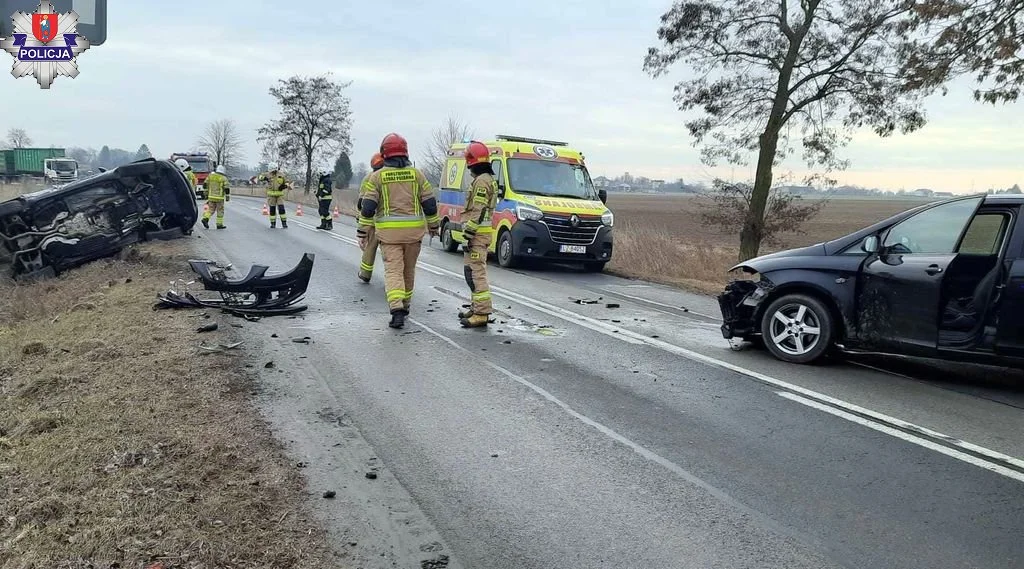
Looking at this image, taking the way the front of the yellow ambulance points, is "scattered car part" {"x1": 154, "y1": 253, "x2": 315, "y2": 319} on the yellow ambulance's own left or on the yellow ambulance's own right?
on the yellow ambulance's own right

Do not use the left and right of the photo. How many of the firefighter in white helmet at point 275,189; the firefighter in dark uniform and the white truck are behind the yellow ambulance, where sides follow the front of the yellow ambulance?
3

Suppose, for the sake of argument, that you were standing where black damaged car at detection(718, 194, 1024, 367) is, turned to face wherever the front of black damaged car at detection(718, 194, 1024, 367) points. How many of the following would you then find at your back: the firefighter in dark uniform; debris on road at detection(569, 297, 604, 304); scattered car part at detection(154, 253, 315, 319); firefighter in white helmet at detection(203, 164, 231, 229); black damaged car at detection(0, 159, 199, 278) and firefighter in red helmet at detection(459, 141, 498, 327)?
0

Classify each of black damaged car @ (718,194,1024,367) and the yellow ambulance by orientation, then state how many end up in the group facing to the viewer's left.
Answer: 1

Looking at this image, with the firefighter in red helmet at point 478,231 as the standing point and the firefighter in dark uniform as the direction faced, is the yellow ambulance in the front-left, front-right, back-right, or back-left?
front-right

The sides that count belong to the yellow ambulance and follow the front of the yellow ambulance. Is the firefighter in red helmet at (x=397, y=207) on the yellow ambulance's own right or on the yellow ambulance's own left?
on the yellow ambulance's own right

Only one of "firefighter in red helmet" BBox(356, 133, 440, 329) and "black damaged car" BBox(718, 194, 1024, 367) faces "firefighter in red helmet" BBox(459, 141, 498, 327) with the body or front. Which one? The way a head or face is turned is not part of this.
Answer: the black damaged car

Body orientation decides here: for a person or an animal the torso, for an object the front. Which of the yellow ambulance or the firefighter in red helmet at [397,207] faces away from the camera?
the firefighter in red helmet

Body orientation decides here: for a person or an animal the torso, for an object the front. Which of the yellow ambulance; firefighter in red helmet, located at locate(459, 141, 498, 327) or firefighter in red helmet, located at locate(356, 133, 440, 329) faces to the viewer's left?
firefighter in red helmet, located at locate(459, 141, 498, 327)

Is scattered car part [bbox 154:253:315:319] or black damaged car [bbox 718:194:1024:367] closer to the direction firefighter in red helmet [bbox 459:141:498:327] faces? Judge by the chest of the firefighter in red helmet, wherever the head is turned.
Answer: the scattered car part

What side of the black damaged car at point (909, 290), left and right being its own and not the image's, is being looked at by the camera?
left

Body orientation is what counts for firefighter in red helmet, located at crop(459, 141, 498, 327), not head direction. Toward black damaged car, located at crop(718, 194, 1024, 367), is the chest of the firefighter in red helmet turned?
no

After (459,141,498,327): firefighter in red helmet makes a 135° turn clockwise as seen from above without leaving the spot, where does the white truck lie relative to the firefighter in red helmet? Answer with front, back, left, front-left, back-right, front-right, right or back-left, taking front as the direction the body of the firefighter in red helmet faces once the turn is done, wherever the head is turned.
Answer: left

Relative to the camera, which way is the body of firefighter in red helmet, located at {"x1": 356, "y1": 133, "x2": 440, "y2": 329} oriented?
away from the camera

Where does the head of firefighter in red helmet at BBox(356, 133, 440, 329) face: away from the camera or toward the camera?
away from the camera

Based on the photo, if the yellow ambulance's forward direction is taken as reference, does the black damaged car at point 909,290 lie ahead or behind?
ahead

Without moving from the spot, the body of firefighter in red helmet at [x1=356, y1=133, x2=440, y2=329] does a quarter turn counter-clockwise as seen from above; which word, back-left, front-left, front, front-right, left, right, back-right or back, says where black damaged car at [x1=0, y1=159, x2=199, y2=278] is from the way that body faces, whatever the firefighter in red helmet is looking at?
front-right

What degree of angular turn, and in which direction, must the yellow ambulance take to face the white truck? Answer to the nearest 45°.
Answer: approximately 180°

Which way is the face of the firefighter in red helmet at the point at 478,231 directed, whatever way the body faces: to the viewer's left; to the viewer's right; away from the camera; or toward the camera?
to the viewer's left

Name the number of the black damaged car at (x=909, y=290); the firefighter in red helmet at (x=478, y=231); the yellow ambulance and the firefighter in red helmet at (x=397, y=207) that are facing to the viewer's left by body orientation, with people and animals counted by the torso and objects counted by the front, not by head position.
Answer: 2

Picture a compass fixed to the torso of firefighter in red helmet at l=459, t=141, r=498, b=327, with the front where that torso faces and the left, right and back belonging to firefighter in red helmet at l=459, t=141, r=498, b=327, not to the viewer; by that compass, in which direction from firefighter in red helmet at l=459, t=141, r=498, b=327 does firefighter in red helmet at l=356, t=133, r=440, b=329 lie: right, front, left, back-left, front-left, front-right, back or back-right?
front

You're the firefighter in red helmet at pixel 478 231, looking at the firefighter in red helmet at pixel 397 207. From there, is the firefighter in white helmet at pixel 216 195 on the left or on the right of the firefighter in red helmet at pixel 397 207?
right

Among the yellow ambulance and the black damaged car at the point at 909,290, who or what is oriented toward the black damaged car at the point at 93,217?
the black damaged car at the point at 909,290

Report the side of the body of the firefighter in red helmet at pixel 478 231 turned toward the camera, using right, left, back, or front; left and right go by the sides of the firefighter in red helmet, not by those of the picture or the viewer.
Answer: left
